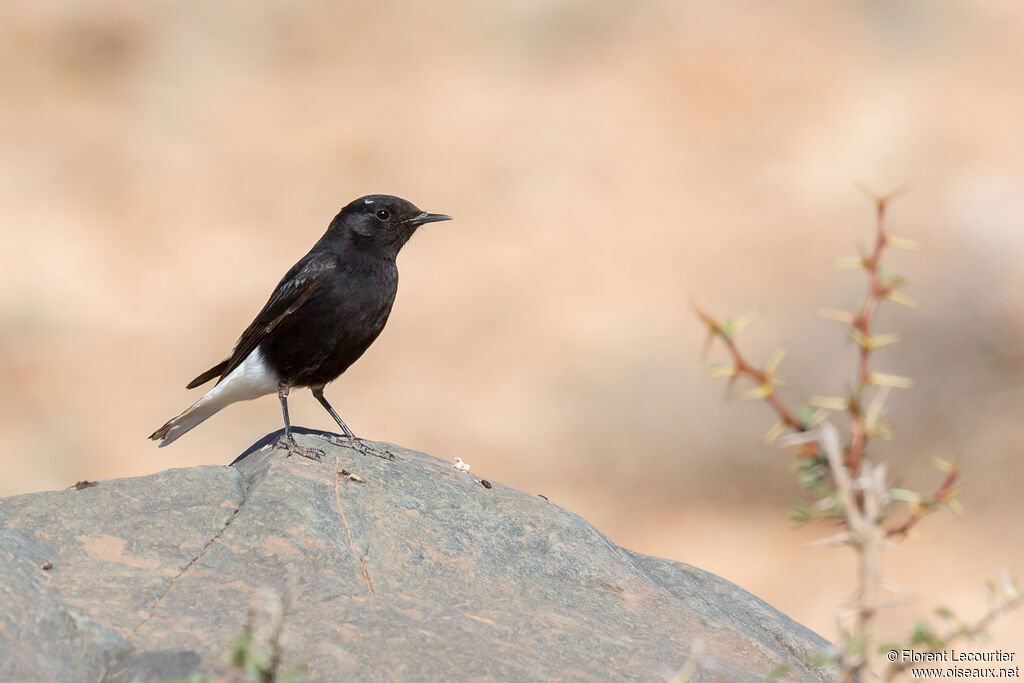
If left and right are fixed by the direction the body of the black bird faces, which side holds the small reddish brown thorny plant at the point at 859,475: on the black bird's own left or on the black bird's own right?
on the black bird's own right

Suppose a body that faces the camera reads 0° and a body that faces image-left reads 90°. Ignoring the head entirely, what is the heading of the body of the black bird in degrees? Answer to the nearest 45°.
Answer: approximately 270°
